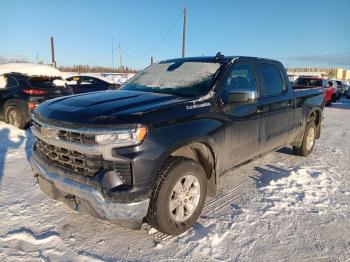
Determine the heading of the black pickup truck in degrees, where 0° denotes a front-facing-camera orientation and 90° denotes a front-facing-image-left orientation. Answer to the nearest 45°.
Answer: approximately 45°
